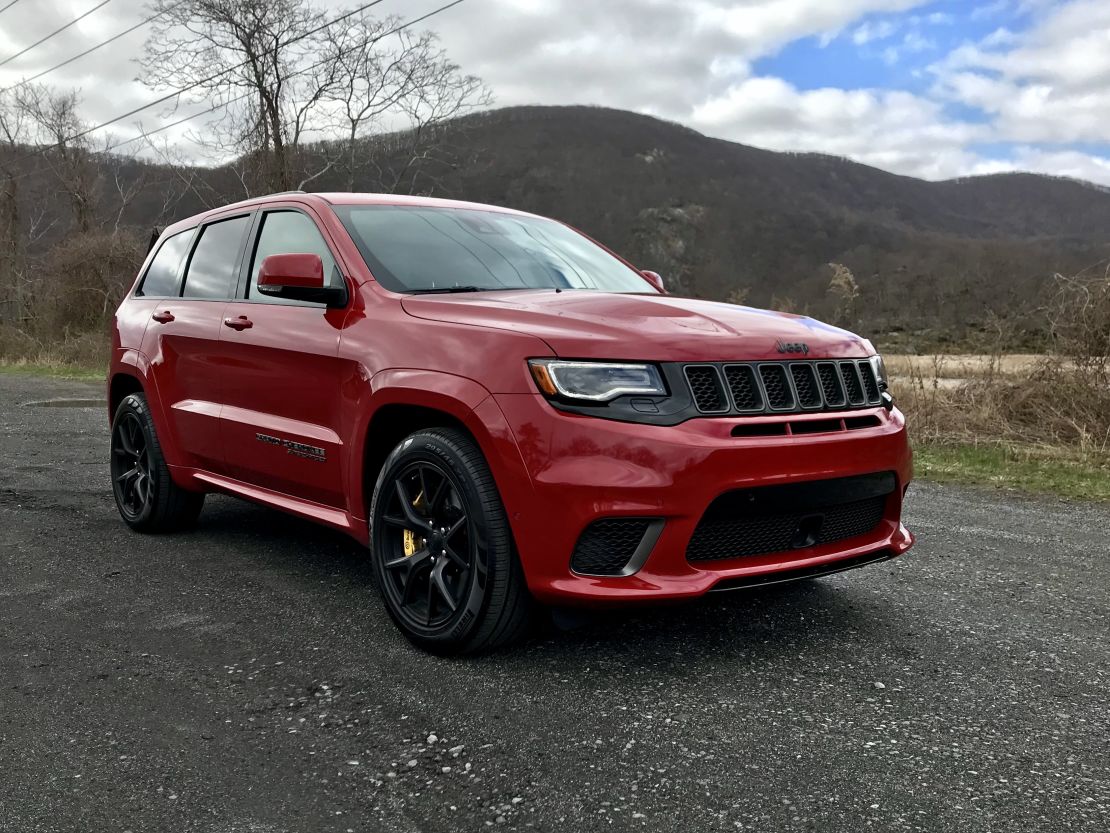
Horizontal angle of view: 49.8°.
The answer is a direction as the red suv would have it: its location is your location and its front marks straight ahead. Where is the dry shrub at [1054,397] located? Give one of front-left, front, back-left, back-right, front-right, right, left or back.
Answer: left

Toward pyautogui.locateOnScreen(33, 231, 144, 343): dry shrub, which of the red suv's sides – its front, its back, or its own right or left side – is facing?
back

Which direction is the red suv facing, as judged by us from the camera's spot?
facing the viewer and to the right of the viewer
